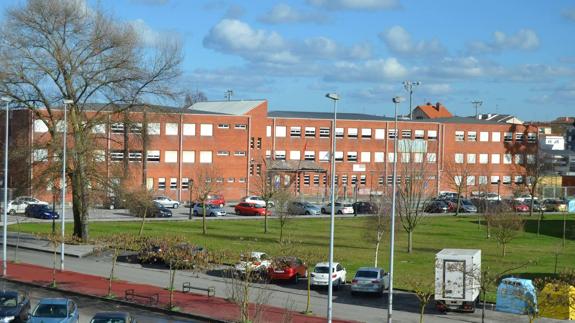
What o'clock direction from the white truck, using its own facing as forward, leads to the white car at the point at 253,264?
The white car is roughly at 9 o'clock from the white truck.

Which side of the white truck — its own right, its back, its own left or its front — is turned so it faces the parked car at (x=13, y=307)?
left

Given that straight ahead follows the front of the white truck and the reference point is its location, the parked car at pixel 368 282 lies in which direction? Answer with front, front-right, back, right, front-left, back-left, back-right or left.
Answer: front-left

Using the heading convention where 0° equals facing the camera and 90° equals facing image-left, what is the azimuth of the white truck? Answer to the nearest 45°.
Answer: approximately 180°

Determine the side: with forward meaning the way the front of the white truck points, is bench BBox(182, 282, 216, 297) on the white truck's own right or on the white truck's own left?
on the white truck's own left

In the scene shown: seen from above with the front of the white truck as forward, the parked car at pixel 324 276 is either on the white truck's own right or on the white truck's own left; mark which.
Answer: on the white truck's own left
